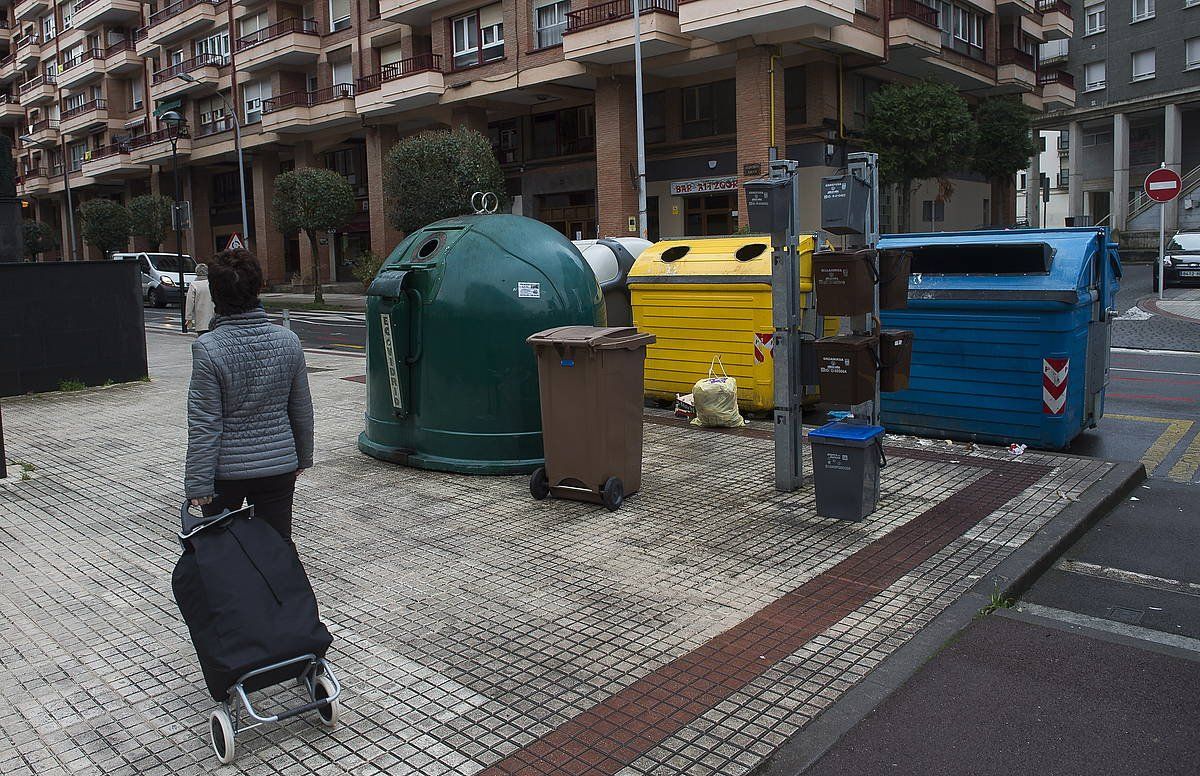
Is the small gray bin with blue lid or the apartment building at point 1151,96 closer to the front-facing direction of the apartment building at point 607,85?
the small gray bin with blue lid

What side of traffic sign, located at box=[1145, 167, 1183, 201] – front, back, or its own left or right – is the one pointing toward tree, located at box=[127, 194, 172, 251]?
right

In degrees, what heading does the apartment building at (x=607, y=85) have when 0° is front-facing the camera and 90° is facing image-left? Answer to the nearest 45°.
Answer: approximately 45°

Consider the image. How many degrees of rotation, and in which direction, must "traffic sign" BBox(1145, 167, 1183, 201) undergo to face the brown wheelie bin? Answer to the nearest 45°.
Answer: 0° — it already faces it

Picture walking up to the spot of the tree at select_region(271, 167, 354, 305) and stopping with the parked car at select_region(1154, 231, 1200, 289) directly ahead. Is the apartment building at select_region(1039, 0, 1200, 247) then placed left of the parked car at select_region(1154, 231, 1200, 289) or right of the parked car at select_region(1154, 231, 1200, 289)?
left

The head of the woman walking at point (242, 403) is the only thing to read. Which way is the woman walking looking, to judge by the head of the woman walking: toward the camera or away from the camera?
away from the camera

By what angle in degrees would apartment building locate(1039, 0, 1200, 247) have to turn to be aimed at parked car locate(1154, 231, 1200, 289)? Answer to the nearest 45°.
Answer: approximately 45° to its left

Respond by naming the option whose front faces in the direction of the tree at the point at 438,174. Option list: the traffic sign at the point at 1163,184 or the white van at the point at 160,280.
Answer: the white van

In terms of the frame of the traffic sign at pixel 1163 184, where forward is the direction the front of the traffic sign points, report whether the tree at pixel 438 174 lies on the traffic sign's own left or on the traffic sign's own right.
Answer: on the traffic sign's own right

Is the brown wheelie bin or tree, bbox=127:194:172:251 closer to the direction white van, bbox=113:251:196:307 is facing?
the brown wheelie bin

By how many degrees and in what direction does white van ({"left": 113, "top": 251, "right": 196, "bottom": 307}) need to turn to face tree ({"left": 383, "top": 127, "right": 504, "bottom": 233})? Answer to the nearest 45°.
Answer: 0° — it already faces it
